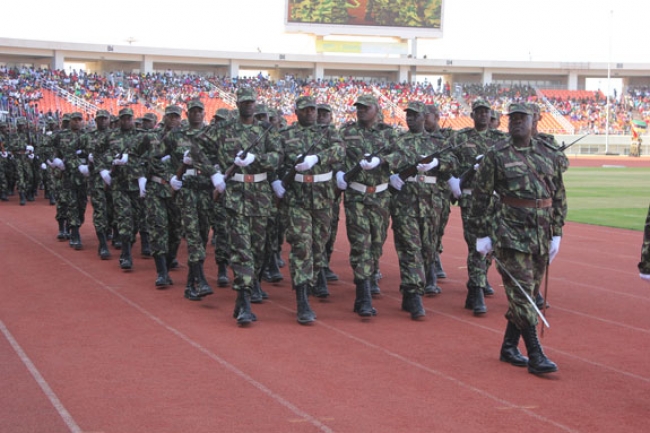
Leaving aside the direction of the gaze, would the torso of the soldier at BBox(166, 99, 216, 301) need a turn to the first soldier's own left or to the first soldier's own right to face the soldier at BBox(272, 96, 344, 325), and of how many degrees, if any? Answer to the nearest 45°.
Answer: approximately 45° to the first soldier's own left

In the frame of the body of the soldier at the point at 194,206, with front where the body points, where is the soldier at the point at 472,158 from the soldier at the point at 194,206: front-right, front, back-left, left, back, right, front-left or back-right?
left

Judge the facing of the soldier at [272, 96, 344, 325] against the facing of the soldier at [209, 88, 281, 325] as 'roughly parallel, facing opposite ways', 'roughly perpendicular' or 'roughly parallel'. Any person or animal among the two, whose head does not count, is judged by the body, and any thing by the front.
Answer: roughly parallel

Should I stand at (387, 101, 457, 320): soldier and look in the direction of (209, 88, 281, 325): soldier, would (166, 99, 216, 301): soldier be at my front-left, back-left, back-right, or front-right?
front-right

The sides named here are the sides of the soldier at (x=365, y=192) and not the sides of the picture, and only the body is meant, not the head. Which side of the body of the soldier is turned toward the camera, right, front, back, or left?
front

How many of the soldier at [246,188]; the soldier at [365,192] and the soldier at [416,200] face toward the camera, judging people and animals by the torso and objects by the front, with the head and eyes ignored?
3

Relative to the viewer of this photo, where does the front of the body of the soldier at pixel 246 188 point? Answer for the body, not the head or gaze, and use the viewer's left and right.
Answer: facing the viewer

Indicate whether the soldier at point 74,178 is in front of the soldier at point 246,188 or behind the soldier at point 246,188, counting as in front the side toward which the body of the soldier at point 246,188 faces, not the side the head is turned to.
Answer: behind

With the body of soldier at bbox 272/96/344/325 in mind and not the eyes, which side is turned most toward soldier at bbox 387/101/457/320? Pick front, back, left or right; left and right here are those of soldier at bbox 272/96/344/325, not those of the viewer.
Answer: left

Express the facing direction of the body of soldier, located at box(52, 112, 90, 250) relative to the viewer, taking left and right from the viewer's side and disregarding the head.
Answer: facing the viewer and to the right of the viewer

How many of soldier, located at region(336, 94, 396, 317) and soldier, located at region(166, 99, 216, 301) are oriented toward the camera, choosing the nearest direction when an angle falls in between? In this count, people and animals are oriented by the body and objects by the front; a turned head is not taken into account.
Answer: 2

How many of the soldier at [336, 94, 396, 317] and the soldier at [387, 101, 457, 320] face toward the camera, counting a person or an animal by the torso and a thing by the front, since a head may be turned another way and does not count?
2

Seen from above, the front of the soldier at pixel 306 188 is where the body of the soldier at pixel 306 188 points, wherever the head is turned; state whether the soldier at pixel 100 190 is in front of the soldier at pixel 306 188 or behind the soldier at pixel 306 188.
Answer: behind

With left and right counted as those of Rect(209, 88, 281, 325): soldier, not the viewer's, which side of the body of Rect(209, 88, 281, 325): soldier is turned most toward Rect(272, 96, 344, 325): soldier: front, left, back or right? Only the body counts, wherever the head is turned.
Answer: left
